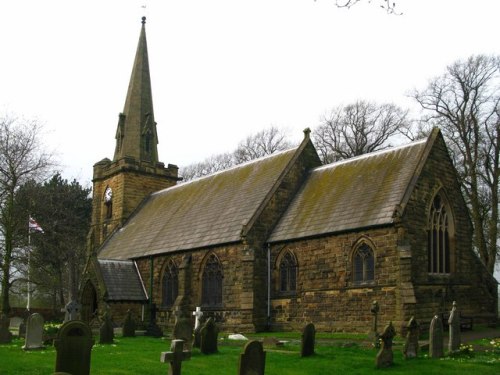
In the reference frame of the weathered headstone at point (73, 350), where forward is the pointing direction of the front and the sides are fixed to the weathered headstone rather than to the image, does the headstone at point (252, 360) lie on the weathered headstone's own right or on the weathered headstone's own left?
on the weathered headstone's own left

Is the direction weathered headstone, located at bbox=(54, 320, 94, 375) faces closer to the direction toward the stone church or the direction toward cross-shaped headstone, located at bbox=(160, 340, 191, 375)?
the cross-shaped headstone

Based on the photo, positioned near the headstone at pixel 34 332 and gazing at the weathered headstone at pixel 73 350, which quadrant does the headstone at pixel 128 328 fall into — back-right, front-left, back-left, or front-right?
back-left

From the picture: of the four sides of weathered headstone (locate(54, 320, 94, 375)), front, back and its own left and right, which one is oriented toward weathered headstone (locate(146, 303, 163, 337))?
back

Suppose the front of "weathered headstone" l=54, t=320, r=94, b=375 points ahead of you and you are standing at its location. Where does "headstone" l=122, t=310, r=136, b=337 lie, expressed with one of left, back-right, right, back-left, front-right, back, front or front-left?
back

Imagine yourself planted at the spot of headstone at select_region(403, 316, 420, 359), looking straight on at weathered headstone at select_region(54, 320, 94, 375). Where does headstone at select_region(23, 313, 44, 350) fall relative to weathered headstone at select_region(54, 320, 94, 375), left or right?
right

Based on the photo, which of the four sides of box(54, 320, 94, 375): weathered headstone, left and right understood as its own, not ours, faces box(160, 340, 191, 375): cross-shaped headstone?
left

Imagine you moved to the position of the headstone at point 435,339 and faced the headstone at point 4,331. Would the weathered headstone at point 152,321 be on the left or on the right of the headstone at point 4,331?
right

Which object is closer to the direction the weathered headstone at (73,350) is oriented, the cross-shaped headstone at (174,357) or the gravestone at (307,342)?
the cross-shaped headstone

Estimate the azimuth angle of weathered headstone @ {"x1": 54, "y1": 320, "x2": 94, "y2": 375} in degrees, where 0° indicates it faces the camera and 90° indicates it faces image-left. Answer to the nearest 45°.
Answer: approximately 0°

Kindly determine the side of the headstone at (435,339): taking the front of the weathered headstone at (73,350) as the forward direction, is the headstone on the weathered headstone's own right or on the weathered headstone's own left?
on the weathered headstone's own left
